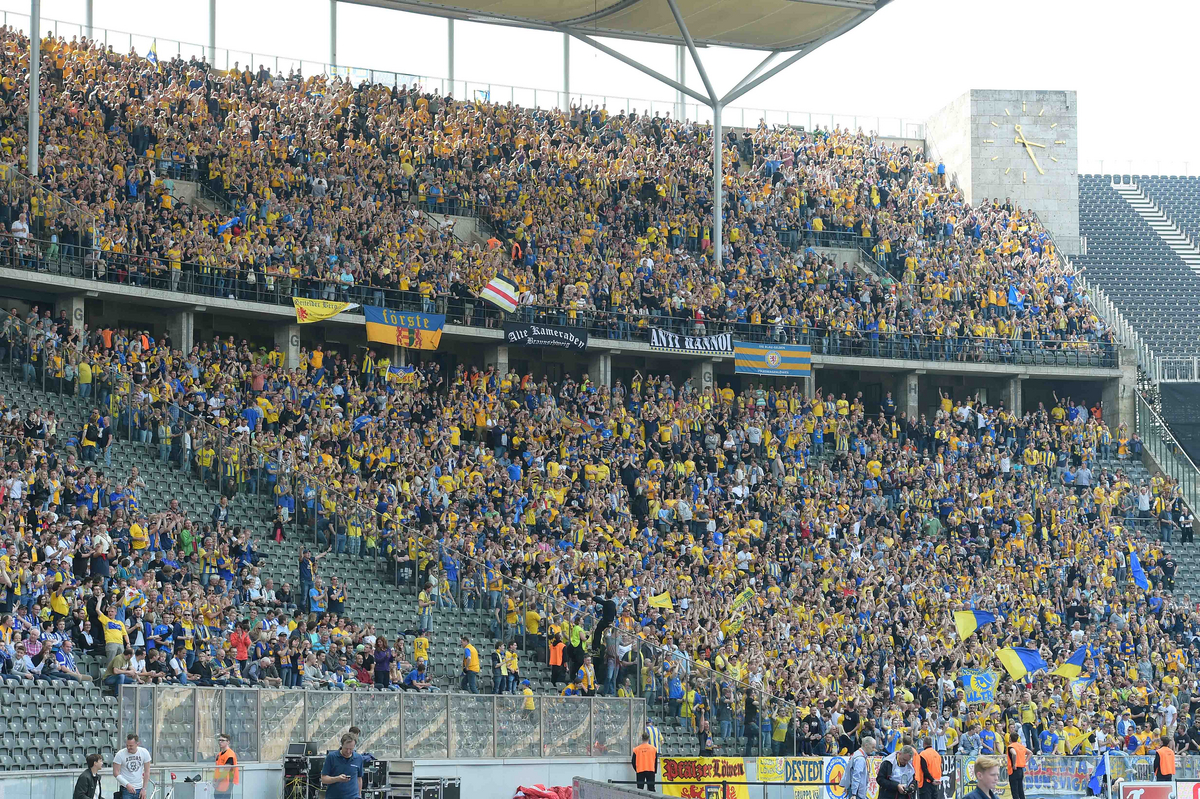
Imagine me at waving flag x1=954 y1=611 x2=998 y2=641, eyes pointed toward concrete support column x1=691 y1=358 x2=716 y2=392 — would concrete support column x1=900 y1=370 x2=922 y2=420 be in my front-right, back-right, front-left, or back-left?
front-right

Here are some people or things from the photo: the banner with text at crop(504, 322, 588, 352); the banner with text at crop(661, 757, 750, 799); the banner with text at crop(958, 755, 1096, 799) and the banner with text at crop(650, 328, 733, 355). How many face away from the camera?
0

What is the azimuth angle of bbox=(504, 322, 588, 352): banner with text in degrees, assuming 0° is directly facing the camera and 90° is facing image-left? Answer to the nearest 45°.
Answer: approximately 0°

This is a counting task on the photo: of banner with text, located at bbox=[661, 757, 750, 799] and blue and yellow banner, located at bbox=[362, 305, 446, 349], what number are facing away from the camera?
0

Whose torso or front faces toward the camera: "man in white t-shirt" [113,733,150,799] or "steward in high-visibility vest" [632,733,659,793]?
the man in white t-shirt

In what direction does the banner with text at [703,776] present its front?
toward the camera

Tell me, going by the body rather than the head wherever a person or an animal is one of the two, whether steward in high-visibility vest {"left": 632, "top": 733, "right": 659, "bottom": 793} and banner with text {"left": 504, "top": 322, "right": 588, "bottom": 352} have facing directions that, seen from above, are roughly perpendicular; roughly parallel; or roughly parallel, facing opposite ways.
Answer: roughly parallel, facing opposite ways

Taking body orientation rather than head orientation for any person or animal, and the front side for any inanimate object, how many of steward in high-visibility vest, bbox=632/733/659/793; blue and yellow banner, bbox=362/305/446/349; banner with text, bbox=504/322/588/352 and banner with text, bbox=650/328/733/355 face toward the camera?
3

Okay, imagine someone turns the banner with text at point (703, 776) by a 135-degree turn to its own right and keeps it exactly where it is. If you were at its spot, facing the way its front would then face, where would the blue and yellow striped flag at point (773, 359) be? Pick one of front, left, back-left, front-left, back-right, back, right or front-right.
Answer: front-right

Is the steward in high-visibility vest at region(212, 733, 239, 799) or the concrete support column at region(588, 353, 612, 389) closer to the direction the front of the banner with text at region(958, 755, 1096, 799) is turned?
the steward in high-visibility vest

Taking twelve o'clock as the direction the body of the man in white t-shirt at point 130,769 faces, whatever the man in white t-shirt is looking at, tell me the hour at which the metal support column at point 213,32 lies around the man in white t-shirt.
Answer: The metal support column is roughly at 6 o'clock from the man in white t-shirt.

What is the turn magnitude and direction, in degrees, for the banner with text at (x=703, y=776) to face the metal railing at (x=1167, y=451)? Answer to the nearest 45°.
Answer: approximately 135° to its left

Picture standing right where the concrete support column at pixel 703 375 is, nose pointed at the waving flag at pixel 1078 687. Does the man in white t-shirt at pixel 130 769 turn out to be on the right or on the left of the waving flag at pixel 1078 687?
right

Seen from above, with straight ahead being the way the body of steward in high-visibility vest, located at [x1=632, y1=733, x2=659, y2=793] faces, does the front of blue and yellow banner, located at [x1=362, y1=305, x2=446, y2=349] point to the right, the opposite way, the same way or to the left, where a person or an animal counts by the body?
the opposite way

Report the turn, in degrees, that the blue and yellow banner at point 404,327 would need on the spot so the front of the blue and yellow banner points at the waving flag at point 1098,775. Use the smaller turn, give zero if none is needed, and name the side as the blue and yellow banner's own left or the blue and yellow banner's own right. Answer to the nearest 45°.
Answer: approximately 45° to the blue and yellow banner's own left

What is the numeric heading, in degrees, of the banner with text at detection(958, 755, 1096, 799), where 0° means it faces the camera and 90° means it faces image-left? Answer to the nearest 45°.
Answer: approximately 0°

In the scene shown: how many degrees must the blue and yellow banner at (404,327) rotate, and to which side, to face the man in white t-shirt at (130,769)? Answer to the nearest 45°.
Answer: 0° — it already faces them

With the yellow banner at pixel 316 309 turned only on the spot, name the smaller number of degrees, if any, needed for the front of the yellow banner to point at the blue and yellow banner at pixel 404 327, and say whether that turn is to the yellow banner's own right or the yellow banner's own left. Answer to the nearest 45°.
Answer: approximately 135° to the yellow banner's own left

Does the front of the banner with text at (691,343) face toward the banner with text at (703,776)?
yes

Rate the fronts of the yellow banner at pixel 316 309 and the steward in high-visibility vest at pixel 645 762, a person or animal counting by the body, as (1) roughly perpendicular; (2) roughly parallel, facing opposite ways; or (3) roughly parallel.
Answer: roughly parallel, facing opposite ways
